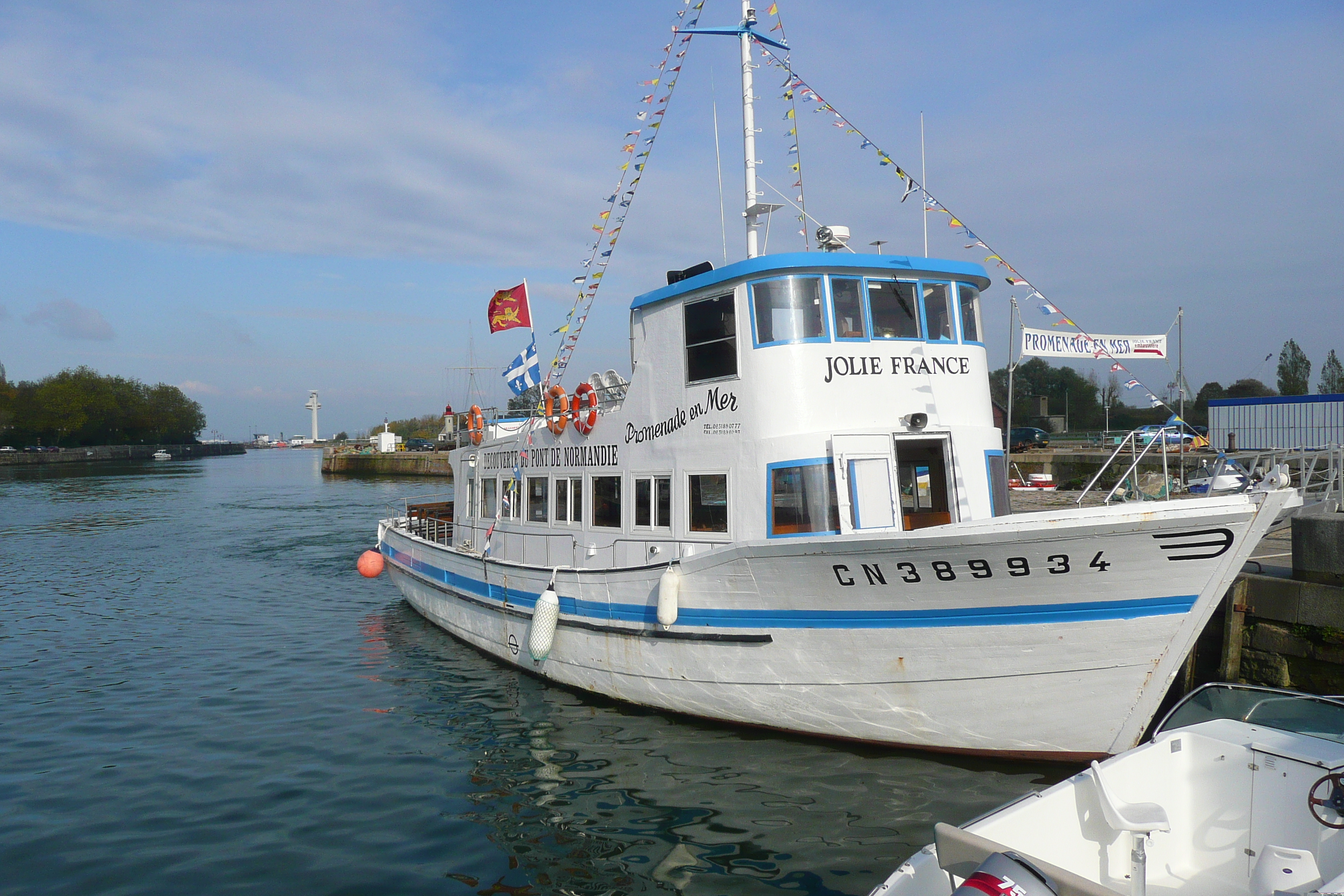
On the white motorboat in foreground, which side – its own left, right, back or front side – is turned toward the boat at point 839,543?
left

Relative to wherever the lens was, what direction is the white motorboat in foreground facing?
facing away from the viewer and to the right of the viewer

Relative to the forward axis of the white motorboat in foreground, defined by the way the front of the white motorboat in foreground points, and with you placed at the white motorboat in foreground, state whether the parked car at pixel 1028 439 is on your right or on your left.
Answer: on your left

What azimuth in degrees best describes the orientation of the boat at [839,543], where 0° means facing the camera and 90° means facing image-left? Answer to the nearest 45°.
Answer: approximately 315°

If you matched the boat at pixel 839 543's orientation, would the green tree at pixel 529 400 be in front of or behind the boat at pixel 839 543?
behind

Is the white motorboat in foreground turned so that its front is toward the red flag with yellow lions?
no

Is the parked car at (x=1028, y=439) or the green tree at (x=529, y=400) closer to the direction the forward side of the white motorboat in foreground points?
the parked car

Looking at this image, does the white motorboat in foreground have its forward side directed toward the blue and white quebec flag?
no

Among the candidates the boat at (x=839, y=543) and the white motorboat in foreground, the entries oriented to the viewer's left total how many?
0

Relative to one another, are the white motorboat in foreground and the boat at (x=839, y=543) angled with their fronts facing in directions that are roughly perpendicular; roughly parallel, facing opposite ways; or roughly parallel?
roughly perpendicular

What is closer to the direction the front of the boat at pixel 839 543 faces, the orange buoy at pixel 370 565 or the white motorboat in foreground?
the white motorboat in foreground

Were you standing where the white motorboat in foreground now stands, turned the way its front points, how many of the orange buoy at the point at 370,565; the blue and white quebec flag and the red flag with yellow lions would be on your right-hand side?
0
